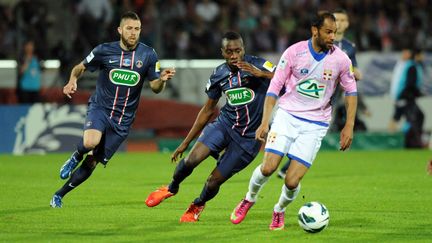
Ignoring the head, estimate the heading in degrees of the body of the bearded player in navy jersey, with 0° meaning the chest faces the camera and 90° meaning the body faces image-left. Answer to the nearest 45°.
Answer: approximately 0°

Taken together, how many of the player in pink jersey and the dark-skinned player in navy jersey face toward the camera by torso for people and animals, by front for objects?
2

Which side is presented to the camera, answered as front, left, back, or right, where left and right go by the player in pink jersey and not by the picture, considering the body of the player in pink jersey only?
front

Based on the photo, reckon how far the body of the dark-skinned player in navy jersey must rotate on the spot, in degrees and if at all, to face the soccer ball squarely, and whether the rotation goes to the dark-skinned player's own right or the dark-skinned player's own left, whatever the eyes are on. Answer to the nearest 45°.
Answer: approximately 45° to the dark-skinned player's own left

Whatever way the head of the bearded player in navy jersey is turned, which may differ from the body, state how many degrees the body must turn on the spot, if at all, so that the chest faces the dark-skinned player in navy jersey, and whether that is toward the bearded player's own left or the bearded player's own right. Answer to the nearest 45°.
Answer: approximately 45° to the bearded player's own left

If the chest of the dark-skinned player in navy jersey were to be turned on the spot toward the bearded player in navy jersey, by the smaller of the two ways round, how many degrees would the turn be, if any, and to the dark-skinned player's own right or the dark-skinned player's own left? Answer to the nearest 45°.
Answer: approximately 135° to the dark-skinned player's own right
